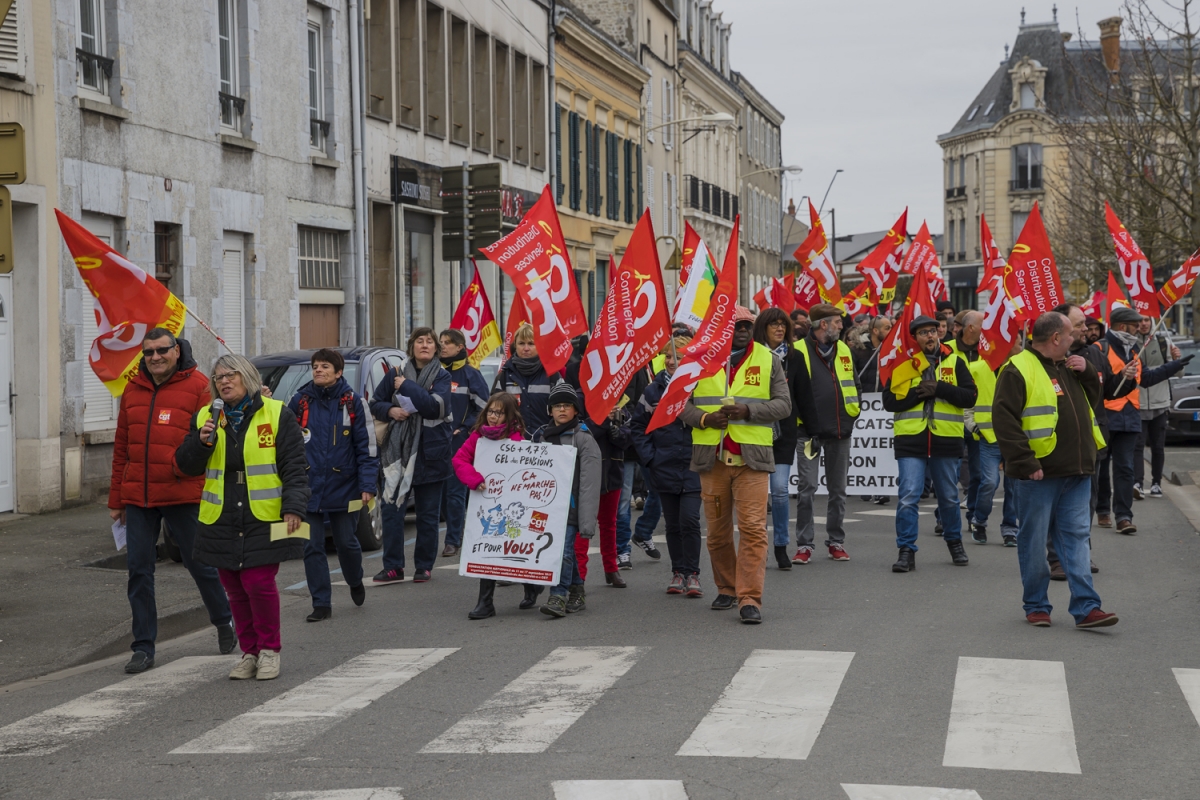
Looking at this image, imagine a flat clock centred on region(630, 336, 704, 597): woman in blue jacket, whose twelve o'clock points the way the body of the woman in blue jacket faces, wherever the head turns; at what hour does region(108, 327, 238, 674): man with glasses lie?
The man with glasses is roughly at 2 o'clock from the woman in blue jacket.

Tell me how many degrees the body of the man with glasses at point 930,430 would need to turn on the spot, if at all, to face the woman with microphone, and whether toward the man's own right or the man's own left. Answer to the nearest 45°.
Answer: approximately 45° to the man's own right

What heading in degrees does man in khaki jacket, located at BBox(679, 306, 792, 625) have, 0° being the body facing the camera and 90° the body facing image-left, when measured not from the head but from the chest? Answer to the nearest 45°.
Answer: approximately 0°

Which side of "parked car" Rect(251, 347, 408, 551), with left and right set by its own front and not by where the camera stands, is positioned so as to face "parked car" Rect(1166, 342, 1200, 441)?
back
